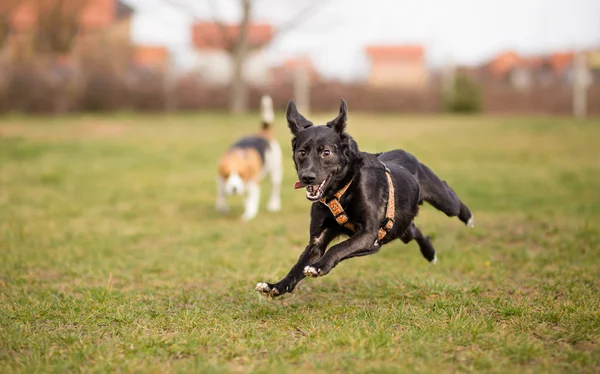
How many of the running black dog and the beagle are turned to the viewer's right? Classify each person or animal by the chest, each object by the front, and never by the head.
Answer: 0

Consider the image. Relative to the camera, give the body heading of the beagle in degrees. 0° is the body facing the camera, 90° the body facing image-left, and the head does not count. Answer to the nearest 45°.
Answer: approximately 45°

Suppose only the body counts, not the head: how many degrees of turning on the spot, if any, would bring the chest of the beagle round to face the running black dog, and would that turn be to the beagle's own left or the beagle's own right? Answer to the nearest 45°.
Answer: approximately 45° to the beagle's own left

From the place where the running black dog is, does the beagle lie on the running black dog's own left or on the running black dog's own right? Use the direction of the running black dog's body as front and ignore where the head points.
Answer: on the running black dog's own right

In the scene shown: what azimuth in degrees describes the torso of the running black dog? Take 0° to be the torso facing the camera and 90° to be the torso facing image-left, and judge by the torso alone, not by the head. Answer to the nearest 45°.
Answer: approximately 45°
